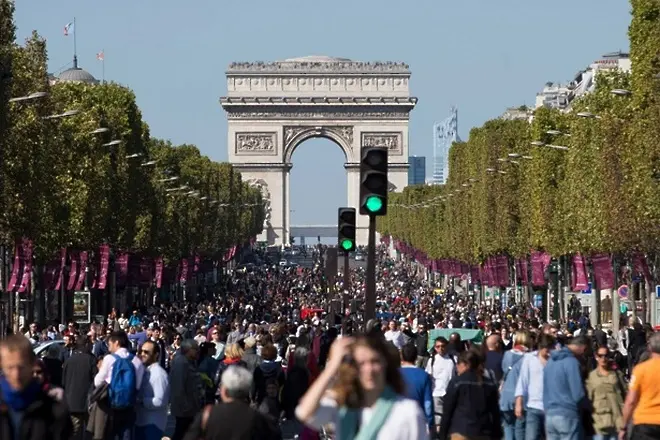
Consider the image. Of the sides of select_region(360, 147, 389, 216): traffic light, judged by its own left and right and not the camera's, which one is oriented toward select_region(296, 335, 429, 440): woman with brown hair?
front

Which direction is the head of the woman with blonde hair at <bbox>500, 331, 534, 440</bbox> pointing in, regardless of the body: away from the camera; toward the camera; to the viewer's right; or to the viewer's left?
away from the camera

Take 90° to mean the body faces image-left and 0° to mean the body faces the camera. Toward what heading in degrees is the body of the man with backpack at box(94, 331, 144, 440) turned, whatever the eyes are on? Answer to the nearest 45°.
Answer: approximately 135°

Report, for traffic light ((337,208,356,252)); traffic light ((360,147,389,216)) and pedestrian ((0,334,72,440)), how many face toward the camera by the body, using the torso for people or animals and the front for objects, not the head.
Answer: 3

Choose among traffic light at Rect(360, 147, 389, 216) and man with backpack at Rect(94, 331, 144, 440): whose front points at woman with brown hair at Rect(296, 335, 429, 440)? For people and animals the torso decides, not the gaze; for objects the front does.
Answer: the traffic light

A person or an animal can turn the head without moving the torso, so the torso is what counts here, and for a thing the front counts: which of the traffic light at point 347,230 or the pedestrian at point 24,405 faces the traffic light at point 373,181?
the traffic light at point 347,230

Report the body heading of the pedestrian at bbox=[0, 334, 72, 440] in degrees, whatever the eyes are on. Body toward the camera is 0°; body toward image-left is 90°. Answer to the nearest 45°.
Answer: approximately 0°

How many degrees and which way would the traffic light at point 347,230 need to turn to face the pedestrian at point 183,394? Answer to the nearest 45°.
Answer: approximately 45° to its right

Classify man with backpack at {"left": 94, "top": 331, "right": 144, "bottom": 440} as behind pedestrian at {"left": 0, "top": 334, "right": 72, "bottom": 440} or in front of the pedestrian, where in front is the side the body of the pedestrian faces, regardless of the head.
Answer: behind
